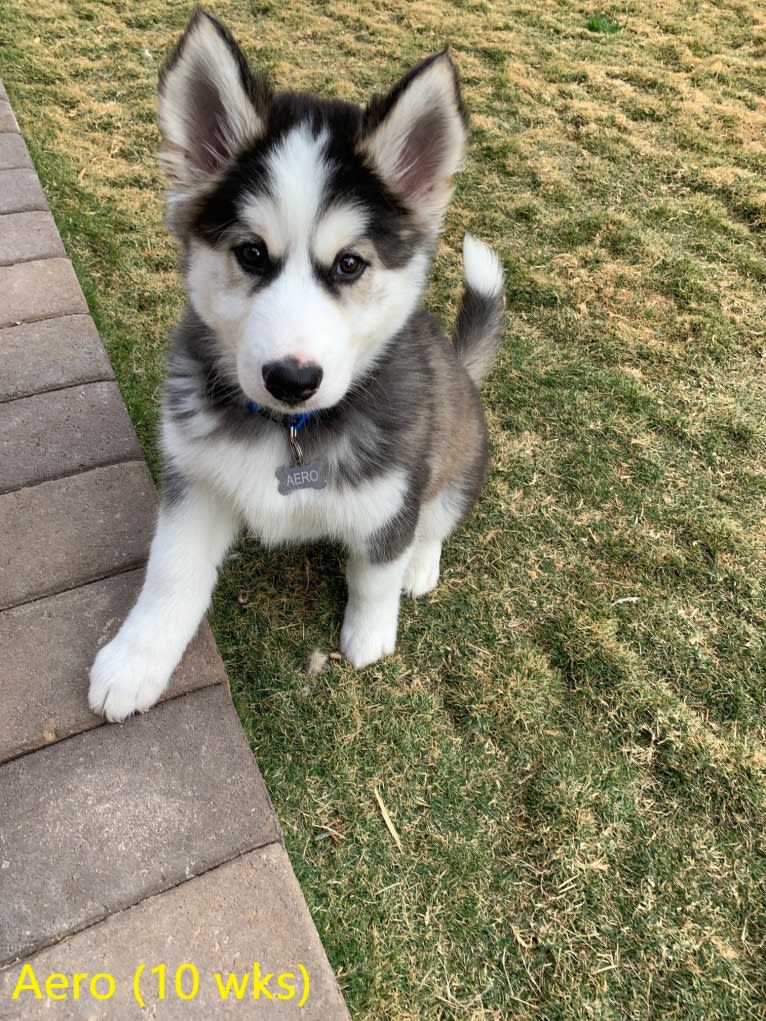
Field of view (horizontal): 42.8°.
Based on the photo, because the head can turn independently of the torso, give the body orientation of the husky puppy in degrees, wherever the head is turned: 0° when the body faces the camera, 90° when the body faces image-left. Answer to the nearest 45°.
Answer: approximately 45°
